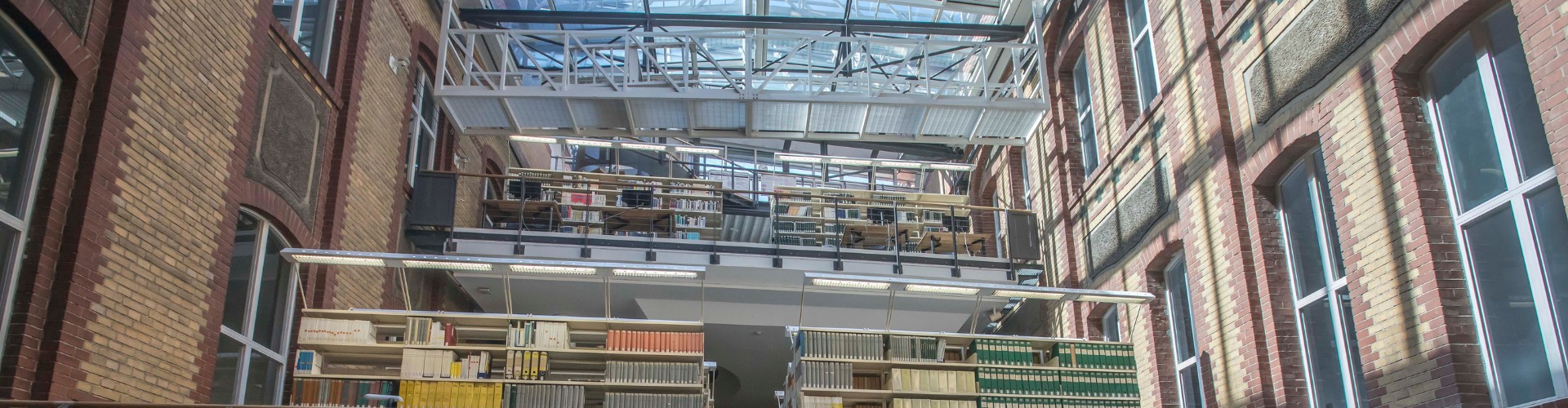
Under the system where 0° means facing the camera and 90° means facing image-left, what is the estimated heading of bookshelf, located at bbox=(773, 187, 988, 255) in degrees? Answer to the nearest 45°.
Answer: approximately 0°

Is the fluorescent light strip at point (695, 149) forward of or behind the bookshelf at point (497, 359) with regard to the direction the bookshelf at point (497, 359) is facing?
behind

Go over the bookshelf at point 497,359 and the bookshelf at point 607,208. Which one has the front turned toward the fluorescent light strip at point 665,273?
the bookshelf at point 607,208

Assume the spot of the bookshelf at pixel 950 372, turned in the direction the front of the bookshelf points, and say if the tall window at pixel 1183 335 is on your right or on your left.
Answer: on your left

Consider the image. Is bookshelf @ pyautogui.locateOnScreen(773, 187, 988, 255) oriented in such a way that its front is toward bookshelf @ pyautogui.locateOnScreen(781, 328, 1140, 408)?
yes

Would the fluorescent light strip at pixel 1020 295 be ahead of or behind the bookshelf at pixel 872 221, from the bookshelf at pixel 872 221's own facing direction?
ahead

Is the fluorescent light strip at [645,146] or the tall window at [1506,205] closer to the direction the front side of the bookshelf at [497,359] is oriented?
the tall window

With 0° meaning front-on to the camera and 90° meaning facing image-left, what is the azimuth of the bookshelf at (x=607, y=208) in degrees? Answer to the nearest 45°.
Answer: approximately 0°

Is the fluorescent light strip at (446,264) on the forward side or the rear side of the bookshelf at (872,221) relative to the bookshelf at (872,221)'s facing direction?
on the forward side

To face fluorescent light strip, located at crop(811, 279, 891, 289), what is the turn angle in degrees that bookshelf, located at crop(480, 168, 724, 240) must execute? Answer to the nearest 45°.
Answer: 0° — it already faces it

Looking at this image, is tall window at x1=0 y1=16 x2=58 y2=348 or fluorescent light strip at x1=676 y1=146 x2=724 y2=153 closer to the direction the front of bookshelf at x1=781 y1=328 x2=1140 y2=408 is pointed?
the tall window

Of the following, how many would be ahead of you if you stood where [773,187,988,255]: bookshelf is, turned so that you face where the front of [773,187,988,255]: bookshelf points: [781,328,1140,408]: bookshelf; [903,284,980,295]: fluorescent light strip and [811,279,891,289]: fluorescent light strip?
3
